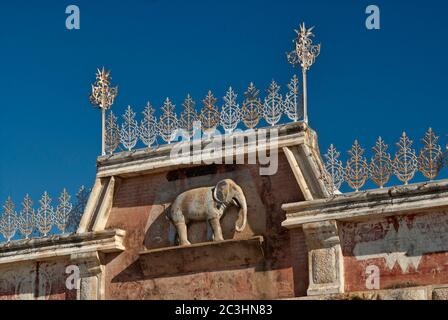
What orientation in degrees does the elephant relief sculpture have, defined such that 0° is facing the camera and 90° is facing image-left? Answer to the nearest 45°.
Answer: approximately 270°
